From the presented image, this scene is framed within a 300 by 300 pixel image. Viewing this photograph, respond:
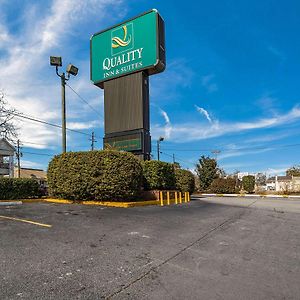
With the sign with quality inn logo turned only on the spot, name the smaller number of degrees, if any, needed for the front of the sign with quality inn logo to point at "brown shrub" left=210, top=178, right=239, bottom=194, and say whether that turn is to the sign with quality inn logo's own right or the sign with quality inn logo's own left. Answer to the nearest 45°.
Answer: approximately 180°

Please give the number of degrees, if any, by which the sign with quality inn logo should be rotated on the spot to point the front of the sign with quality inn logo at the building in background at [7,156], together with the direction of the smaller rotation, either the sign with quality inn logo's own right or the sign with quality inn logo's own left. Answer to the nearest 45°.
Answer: approximately 90° to the sign with quality inn logo's own right

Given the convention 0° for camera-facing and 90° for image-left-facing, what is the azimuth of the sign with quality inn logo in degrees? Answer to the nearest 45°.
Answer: approximately 45°

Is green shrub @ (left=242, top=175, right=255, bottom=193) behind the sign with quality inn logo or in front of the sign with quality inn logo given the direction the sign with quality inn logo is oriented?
behind
